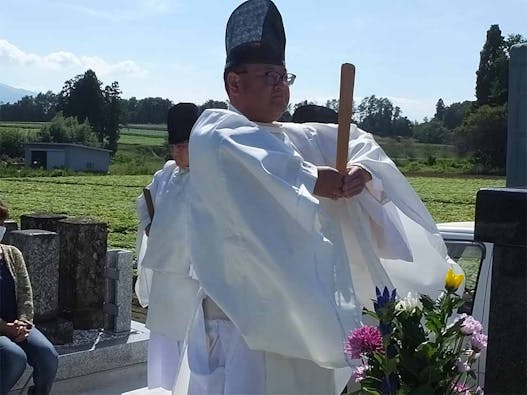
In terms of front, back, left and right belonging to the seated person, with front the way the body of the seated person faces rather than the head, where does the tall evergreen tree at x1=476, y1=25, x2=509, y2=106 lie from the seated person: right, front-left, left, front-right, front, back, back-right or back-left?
left

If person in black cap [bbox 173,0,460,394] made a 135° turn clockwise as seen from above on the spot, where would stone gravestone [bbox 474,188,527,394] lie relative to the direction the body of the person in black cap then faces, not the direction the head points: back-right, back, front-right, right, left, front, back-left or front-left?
back

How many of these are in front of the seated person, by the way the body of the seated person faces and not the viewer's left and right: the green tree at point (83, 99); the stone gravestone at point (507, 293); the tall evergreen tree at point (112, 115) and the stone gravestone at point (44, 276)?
1

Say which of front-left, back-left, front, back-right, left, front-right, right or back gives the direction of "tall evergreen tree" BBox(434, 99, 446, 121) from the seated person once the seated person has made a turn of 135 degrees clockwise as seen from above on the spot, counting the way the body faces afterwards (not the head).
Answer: back-right

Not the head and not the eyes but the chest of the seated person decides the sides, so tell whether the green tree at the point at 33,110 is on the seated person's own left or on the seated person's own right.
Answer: on the seated person's own left

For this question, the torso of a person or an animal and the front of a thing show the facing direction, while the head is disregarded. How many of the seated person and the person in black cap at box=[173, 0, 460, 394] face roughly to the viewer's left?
0

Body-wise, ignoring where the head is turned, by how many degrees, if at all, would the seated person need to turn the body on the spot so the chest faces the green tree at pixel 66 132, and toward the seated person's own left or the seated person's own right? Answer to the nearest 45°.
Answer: approximately 135° to the seated person's own left

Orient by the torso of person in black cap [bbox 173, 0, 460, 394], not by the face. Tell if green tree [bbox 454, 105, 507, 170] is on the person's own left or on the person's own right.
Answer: on the person's own left
